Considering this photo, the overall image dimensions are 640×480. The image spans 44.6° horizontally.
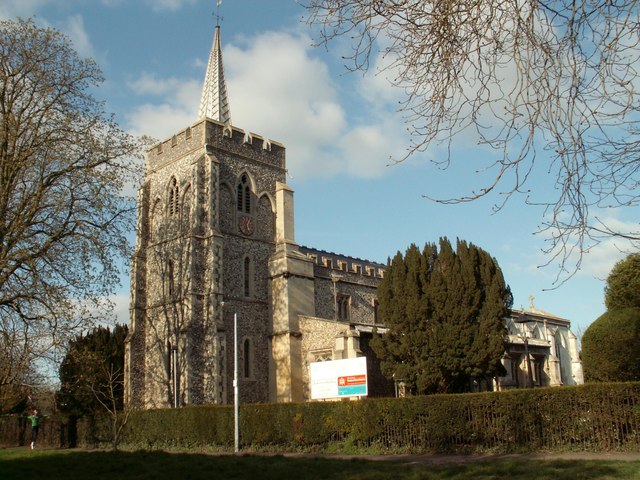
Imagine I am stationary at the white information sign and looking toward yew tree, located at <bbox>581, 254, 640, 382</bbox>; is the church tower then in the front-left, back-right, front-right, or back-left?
back-left

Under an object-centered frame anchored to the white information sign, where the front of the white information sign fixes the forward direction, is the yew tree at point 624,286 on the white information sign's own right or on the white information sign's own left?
on the white information sign's own left

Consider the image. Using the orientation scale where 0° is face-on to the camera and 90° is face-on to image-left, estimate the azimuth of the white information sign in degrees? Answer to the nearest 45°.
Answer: approximately 0°

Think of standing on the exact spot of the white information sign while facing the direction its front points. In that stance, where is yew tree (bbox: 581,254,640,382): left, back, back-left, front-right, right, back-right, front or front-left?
left

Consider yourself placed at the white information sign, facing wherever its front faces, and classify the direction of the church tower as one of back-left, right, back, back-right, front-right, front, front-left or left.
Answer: back-right

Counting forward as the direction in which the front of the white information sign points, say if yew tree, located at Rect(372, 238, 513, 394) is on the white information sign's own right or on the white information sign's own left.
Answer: on the white information sign's own left
